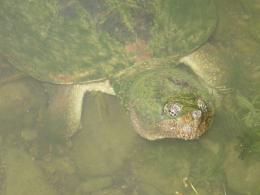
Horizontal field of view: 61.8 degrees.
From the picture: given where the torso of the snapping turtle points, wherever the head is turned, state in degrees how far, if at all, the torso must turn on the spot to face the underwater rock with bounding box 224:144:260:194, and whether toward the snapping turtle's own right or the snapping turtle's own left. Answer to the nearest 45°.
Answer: approximately 45° to the snapping turtle's own left

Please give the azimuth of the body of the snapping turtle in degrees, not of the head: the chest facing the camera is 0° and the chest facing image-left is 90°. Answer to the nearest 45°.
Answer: approximately 315°
